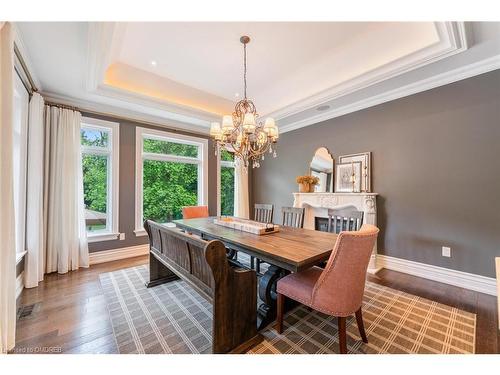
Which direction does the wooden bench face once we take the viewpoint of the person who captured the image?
facing away from the viewer and to the right of the viewer

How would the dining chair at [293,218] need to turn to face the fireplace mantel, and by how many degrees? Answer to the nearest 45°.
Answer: approximately 180°

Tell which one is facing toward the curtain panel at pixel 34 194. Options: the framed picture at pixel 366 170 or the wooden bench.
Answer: the framed picture

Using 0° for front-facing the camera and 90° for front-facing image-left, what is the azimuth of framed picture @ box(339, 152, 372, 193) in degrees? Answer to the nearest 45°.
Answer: approximately 45°

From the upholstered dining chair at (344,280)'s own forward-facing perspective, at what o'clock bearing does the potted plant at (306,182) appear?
The potted plant is roughly at 1 o'clock from the upholstered dining chair.

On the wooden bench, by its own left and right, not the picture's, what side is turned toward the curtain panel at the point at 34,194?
left

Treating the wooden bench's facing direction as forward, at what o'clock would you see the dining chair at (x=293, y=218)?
The dining chair is roughly at 12 o'clock from the wooden bench.

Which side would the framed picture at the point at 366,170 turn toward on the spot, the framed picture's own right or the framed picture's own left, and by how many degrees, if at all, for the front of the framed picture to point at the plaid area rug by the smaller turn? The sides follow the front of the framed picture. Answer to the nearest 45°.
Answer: approximately 45° to the framed picture's own left

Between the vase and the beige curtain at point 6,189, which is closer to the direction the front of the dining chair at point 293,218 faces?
the beige curtain

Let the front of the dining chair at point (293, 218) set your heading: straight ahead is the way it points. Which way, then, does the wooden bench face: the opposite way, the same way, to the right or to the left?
the opposite way

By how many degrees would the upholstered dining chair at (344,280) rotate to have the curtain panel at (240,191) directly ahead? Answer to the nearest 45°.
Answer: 0° — it already faces it

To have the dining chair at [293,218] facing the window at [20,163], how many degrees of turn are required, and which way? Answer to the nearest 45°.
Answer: approximately 45° to its right

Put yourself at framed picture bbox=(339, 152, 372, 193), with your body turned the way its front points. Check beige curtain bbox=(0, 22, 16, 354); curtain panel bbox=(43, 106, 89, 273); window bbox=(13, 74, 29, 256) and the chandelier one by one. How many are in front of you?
4
